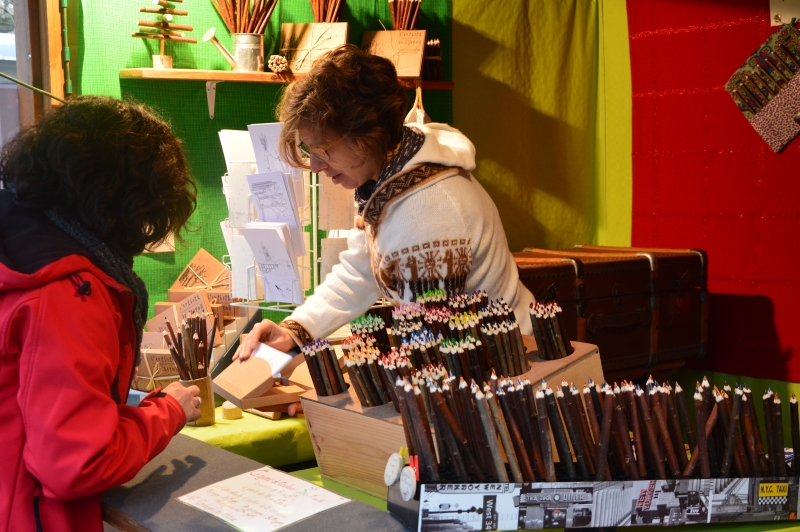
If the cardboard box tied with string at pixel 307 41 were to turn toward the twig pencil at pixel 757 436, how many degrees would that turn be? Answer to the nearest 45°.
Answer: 0° — it already faces it

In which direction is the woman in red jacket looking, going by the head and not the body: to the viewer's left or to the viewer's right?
to the viewer's right

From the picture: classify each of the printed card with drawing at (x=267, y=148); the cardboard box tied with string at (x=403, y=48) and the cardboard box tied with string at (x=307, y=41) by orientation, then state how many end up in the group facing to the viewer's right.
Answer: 0

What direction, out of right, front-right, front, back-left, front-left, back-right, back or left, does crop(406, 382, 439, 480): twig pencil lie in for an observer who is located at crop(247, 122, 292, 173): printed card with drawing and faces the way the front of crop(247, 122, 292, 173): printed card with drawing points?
front

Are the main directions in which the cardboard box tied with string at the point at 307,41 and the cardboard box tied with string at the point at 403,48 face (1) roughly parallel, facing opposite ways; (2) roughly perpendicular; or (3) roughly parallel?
roughly parallel

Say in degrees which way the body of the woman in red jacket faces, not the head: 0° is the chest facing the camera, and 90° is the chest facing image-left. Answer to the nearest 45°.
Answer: approximately 270°

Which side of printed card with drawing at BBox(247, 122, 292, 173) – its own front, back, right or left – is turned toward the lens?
front

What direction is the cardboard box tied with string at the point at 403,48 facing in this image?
toward the camera
